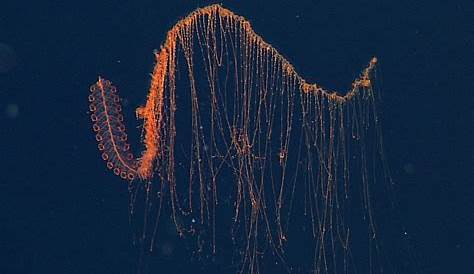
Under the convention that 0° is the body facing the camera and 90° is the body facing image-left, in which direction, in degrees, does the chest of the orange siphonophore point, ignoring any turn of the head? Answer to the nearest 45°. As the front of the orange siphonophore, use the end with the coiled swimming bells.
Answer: approximately 90°
